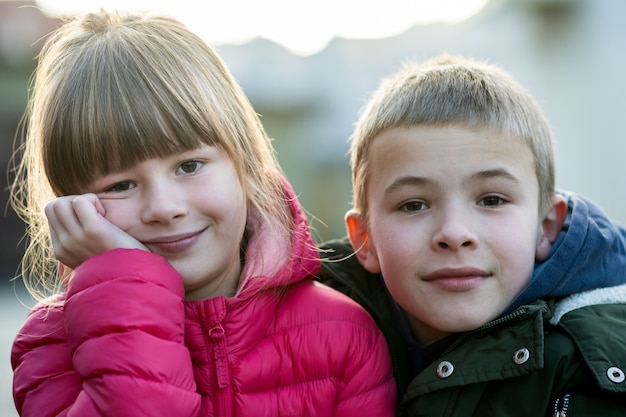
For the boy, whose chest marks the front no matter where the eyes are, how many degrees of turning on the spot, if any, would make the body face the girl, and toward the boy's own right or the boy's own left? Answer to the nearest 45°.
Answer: approximately 90° to the boy's own right

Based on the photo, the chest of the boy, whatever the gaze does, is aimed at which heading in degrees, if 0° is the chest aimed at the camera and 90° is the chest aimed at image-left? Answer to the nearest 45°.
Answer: approximately 0°

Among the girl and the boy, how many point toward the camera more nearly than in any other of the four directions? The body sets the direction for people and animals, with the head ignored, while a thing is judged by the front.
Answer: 2

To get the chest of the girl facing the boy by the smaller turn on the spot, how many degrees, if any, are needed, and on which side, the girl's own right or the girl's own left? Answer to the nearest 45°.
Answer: approximately 90° to the girl's own left
